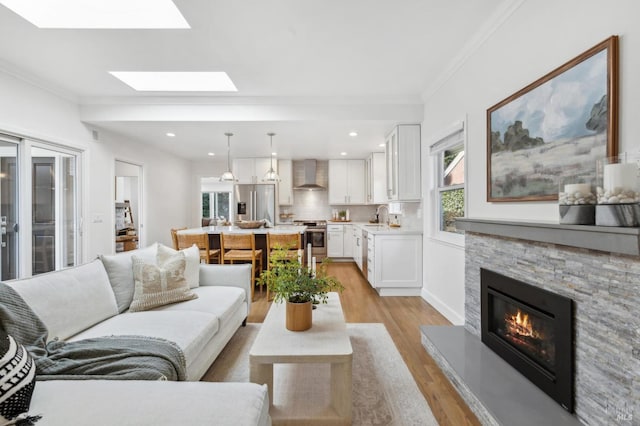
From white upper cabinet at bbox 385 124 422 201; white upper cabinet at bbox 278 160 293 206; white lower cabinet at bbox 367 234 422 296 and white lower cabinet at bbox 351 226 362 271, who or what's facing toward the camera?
white upper cabinet at bbox 278 160 293 206

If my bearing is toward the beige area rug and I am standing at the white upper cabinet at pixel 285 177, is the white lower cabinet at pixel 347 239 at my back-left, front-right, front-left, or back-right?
front-left

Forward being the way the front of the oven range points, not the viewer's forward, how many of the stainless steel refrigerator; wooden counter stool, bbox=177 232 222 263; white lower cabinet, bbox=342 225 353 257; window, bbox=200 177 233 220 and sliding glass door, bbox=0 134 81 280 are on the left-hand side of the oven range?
1

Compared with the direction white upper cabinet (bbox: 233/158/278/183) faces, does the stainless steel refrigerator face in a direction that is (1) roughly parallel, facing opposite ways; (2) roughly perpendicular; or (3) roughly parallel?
roughly parallel

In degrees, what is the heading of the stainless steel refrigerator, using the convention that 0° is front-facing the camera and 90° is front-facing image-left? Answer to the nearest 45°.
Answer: approximately 0°

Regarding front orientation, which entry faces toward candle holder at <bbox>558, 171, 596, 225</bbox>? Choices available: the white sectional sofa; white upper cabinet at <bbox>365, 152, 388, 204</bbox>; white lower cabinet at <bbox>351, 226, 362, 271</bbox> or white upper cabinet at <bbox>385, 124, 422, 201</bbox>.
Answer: the white sectional sofa

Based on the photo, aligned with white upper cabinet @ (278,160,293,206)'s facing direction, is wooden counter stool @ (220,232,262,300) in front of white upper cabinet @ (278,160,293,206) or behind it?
in front

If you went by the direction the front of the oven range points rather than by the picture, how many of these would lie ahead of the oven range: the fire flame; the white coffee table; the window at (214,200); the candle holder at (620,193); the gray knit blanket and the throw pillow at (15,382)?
5

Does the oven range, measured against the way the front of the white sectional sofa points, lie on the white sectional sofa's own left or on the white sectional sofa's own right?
on the white sectional sofa's own left

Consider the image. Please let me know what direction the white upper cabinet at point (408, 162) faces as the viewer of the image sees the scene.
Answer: facing to the left of the viewer

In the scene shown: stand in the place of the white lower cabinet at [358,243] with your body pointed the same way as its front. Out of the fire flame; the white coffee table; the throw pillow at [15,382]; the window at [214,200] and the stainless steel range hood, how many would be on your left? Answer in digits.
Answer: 3

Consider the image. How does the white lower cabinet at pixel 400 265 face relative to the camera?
to the viewer's left

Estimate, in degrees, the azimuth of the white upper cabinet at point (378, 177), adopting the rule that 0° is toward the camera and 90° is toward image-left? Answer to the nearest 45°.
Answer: approximately 90°

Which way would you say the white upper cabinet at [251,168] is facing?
toward the camera

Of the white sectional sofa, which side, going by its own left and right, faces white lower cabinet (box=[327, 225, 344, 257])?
left

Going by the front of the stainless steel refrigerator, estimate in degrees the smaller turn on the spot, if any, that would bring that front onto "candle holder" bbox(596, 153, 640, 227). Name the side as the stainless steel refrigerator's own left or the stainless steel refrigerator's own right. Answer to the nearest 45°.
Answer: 0° — it already faces it

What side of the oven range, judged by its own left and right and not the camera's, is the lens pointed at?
front

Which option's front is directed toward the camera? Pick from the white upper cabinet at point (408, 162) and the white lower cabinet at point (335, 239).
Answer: the white lower cabinet

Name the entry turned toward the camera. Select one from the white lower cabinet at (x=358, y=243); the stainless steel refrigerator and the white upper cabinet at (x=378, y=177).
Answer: the stainless steel refrigerator

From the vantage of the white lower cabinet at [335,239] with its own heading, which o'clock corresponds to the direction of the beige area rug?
The beige area rug is roughly at 12 o'clock from the white lower cabinet.

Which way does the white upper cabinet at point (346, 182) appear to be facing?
toward the camera
